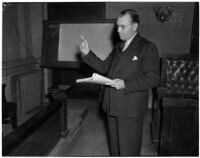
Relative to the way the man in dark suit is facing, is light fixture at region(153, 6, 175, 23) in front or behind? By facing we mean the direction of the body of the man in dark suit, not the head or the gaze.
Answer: behind

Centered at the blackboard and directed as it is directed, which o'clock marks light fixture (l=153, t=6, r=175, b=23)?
The light fixture is roughly at 9 o'clock from the blackboard.

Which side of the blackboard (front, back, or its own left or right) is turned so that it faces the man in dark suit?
front

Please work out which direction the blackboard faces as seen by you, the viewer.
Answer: facing the viewer

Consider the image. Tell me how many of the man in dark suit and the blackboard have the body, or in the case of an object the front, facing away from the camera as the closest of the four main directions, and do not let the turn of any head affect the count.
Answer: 0

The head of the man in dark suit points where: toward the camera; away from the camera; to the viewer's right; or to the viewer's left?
to the viewer's left

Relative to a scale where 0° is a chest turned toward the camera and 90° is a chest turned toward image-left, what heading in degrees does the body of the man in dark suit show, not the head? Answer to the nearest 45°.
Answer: approximately 45°

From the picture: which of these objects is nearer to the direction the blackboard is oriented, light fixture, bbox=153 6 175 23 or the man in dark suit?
the man in dark suit

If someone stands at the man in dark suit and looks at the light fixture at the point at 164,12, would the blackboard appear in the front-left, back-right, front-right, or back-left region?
front-left

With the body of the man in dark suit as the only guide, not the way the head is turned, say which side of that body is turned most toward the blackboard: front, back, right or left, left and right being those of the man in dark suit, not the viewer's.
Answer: right
